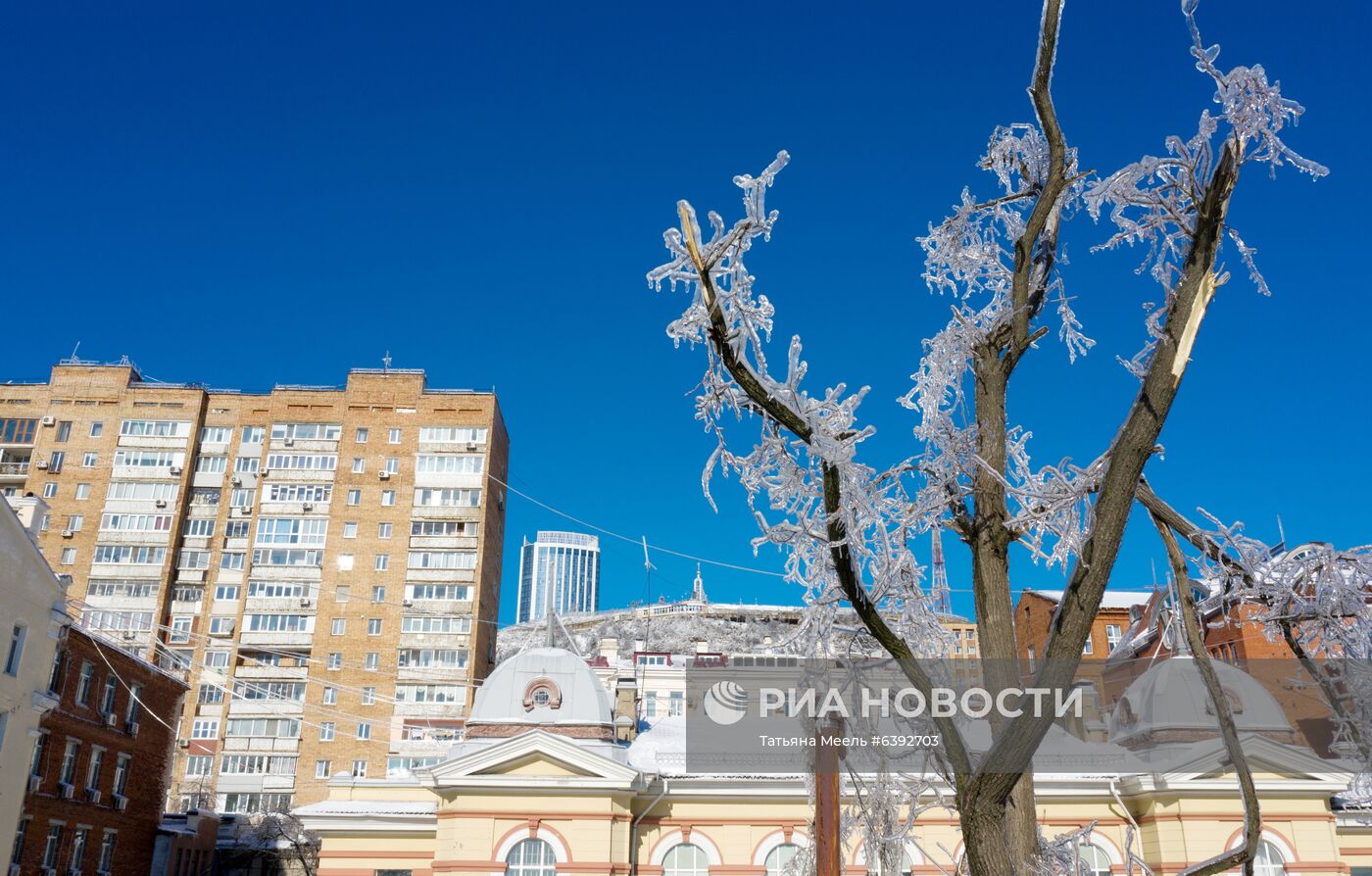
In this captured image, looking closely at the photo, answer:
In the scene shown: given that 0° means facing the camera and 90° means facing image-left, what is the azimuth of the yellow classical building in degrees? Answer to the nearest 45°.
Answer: approximately 0°

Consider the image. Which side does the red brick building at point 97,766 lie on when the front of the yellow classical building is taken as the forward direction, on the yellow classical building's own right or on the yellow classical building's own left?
on the yellow classical building's own right
